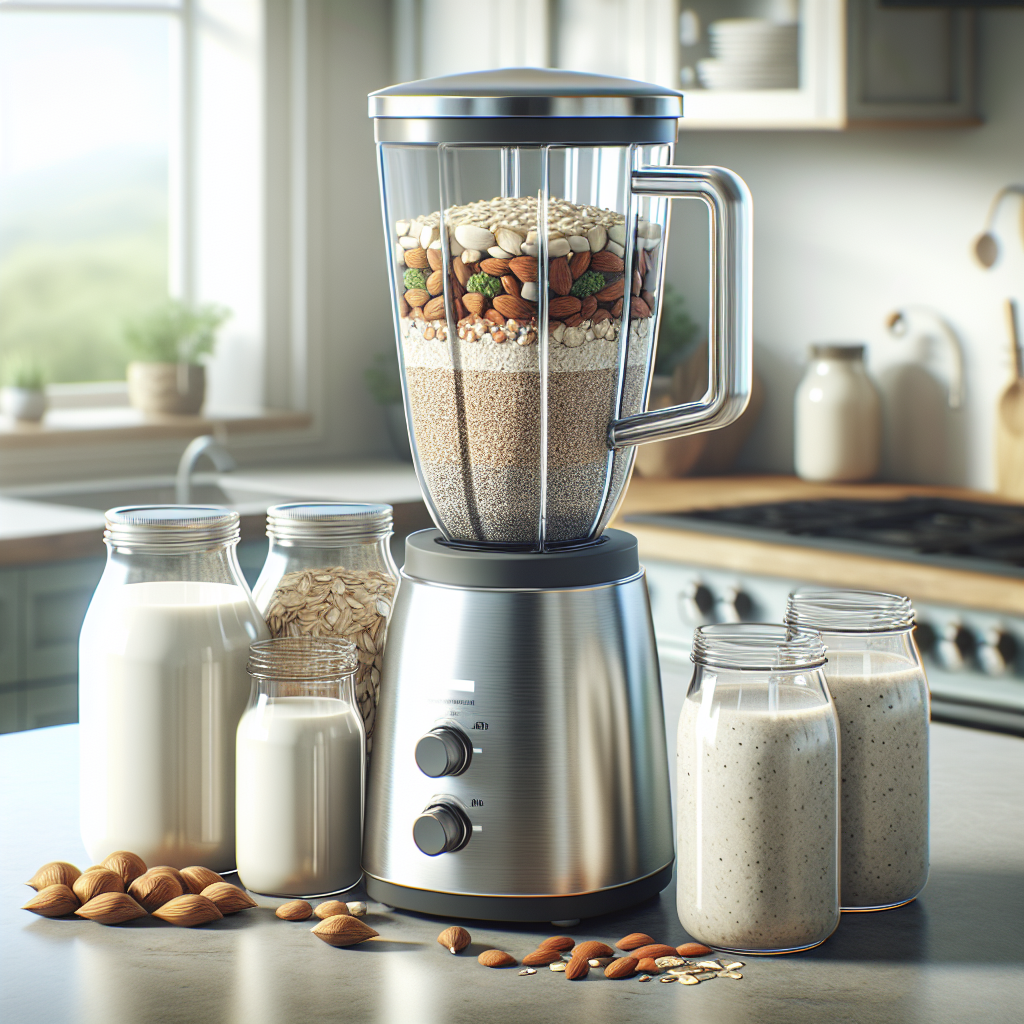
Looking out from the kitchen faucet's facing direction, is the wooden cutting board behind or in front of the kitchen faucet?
in front

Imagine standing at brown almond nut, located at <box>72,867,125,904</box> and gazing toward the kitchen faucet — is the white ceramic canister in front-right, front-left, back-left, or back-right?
front-right

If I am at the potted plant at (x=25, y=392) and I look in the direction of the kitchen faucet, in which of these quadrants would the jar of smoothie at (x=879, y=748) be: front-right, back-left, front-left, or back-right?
front-right
